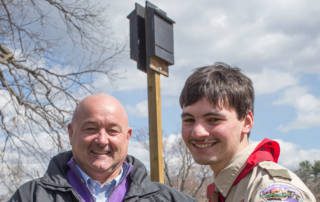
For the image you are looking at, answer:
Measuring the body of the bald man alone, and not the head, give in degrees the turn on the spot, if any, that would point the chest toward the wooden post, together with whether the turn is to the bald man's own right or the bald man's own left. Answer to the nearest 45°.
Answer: approximately 180°

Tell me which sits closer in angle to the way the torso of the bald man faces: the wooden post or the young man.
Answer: the young man

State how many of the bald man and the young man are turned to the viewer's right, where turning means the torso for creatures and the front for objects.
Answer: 0

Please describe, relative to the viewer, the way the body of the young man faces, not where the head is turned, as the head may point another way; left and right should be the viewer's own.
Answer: facing the viewer and to the left of the viewer

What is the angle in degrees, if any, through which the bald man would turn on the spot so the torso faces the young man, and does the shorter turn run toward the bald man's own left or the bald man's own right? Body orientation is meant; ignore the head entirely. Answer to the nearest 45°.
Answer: approximately 45° to the bald man's own left

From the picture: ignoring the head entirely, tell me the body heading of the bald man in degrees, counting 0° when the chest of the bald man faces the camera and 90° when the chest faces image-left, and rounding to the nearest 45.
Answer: approximately 0°

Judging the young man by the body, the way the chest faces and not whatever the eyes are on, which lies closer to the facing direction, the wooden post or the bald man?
the bald man

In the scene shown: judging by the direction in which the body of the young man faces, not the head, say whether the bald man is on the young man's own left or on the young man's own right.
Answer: on the young man's own right
